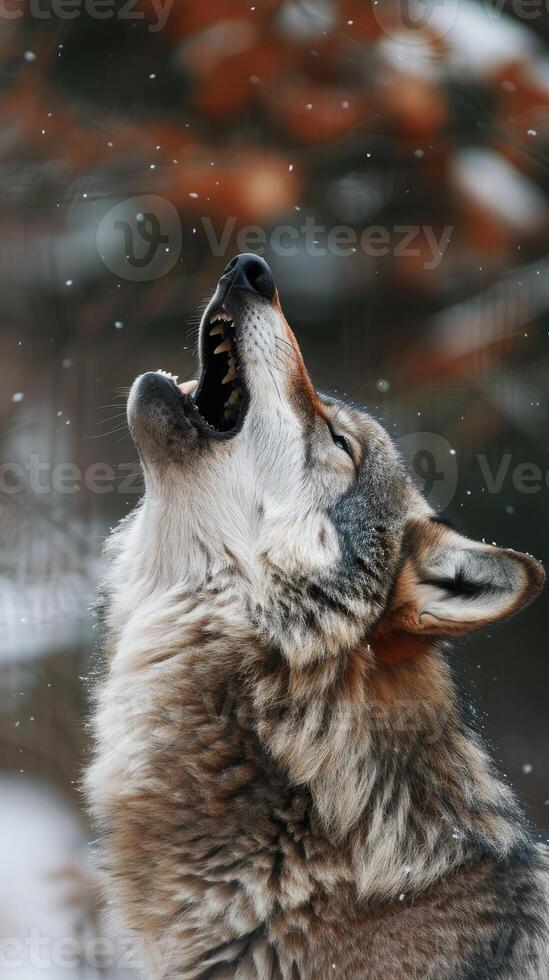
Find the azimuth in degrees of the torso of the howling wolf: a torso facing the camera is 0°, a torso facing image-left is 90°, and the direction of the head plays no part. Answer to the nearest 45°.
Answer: approximately 90°
